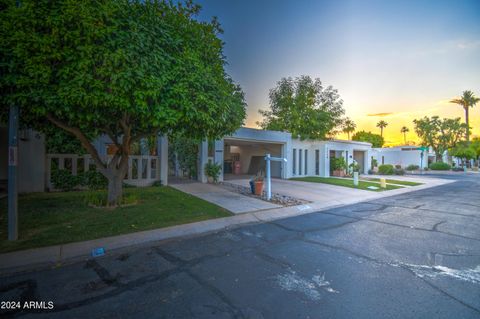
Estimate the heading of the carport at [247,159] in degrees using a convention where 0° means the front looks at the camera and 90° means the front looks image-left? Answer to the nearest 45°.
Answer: approximately 315°

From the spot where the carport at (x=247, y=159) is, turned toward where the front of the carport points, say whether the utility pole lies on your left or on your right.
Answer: on your right

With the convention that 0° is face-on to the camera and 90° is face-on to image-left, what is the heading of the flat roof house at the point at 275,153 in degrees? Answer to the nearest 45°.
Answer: approximately 315°

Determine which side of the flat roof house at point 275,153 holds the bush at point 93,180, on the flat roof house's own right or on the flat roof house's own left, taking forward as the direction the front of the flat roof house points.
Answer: on the flat roof house's own right

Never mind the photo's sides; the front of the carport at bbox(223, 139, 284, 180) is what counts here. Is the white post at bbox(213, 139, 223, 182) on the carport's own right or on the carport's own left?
on the carport's own right

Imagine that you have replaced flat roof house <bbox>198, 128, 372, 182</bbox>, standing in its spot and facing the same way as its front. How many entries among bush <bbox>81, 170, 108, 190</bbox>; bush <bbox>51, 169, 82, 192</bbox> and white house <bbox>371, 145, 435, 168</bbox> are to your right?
2

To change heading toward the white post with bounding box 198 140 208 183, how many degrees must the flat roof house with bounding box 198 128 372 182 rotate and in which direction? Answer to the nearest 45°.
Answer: approximately 90° to its right
